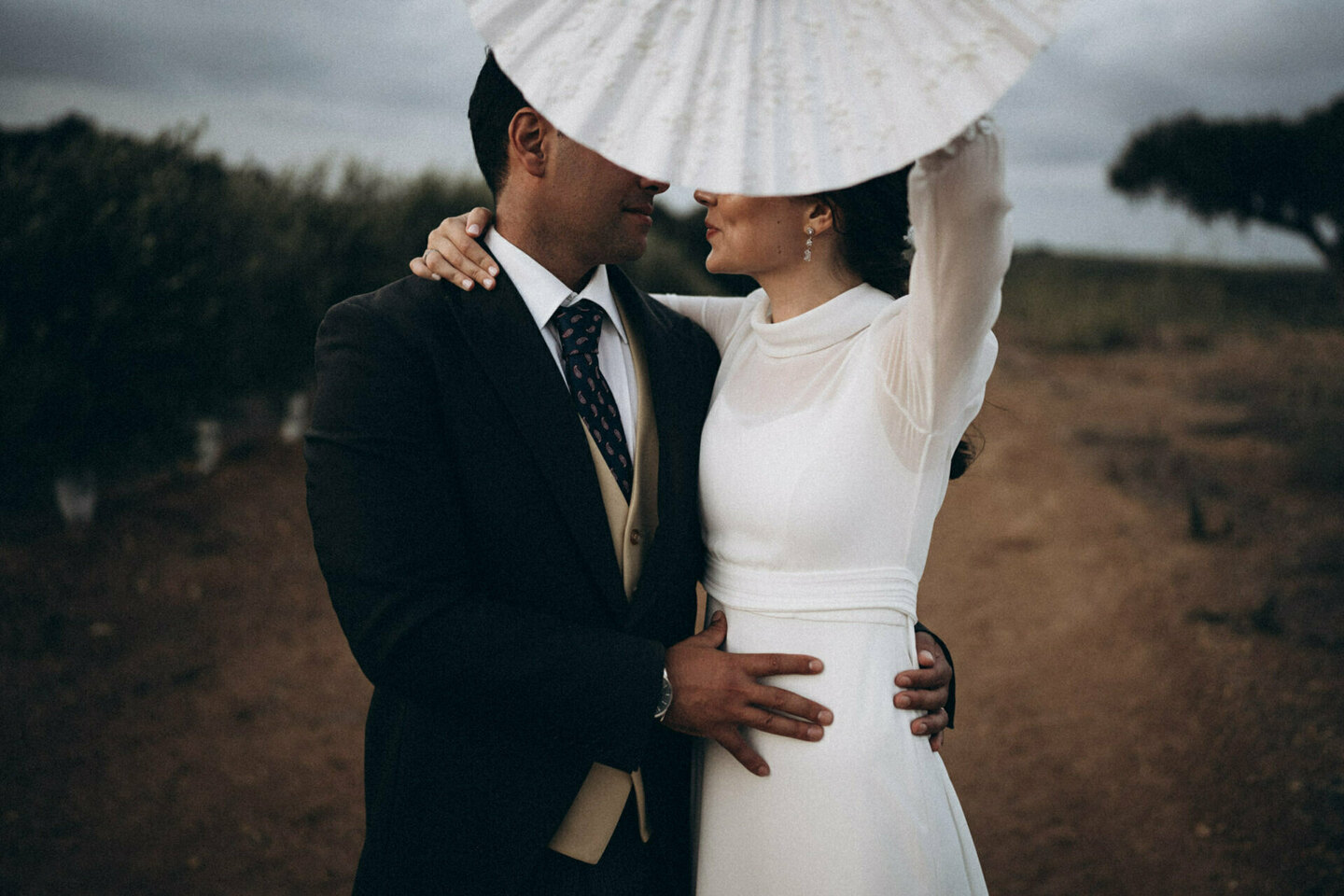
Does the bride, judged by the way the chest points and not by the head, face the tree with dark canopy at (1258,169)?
no

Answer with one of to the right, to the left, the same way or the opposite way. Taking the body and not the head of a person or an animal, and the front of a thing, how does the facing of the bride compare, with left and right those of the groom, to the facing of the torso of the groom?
to the right

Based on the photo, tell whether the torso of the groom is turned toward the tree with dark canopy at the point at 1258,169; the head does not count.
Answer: no

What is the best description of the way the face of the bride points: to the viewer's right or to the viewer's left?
to the viewer's left

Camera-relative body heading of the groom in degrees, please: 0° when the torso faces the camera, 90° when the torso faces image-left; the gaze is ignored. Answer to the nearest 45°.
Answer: approximately 315°

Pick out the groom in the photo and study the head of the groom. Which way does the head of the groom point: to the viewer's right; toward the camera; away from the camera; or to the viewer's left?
to the viewer's right

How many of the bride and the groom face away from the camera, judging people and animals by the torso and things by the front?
0

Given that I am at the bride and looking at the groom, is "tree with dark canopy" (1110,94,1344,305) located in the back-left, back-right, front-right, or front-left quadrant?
back-right

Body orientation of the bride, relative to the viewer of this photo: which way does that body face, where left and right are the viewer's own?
facing the viewer and to the left of the viewer
